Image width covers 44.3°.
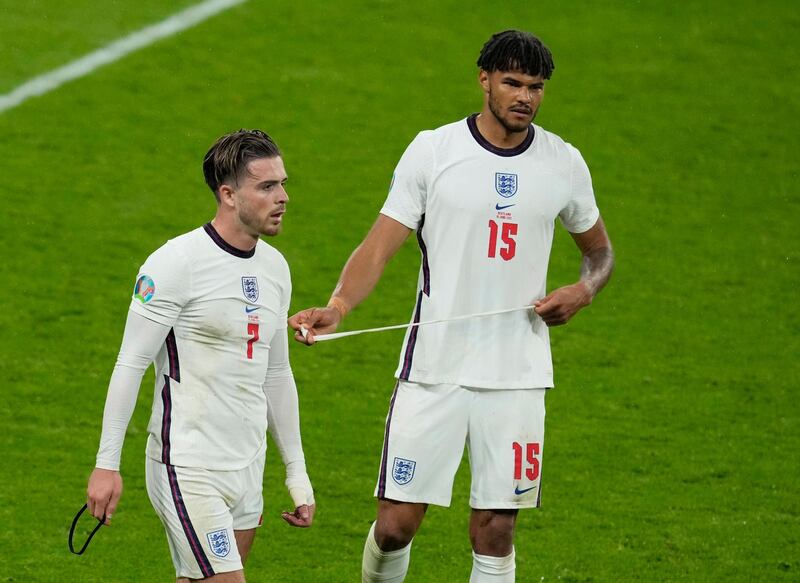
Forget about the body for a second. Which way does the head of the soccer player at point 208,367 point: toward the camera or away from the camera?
toward the camera

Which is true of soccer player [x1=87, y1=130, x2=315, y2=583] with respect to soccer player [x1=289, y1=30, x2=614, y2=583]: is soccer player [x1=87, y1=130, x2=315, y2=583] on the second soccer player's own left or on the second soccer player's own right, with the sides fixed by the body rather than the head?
on the second soccer player's own right

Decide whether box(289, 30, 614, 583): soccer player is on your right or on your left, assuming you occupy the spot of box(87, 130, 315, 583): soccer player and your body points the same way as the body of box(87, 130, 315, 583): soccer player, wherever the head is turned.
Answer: on your left

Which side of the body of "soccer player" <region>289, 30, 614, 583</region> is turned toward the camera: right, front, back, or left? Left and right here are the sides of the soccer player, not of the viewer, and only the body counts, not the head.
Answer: front

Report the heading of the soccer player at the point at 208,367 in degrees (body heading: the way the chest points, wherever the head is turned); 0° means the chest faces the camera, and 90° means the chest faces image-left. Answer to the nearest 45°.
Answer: approximately 315°

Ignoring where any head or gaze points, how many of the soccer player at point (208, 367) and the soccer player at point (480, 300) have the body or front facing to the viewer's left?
0
